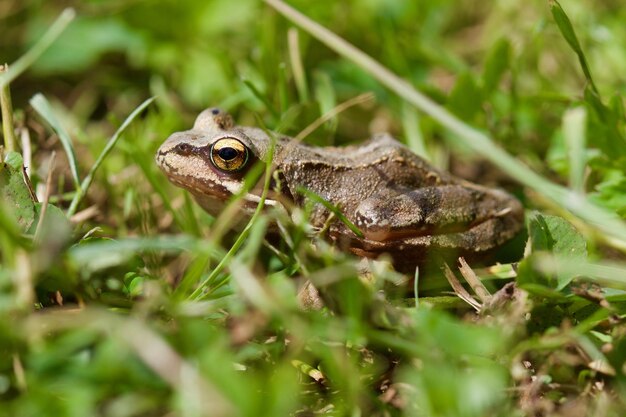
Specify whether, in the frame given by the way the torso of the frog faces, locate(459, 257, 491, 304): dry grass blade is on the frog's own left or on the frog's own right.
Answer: on the frog's own left

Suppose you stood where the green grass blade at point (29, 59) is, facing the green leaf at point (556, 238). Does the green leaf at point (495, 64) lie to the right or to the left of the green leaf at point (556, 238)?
left

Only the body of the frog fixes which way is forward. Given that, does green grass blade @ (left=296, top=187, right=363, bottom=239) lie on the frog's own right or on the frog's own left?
on the frog's own left

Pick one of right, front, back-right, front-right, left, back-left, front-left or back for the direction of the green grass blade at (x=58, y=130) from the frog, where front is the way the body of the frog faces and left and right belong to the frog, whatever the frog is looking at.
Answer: front

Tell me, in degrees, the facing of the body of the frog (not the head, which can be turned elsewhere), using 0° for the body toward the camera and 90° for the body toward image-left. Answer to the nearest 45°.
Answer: approximately 90°

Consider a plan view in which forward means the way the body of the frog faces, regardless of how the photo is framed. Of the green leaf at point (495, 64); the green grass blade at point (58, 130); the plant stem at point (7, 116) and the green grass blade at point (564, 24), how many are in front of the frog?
2

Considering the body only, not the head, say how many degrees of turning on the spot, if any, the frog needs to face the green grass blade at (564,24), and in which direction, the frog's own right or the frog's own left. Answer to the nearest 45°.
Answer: approximately 180°

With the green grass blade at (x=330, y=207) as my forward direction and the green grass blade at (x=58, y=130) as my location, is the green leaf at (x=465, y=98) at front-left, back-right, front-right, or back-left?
front-left

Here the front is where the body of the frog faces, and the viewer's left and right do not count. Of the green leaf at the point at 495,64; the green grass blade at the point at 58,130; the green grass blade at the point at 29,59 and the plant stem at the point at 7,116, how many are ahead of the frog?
3

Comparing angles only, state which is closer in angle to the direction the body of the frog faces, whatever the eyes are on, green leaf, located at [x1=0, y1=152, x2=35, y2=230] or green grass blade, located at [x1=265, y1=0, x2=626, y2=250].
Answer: the green leaf

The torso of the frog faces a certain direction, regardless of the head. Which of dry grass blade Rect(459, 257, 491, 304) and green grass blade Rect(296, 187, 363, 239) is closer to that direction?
the green grass blade

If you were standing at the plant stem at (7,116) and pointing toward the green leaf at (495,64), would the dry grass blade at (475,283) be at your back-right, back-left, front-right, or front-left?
front-right

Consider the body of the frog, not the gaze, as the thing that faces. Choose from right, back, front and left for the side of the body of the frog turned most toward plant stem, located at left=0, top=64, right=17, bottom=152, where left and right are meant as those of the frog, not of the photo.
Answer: front

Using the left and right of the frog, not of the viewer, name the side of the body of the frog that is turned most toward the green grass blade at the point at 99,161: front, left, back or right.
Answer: front

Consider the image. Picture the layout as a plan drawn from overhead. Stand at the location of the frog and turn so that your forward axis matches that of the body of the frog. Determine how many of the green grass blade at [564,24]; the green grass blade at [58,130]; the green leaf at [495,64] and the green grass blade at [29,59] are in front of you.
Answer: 2
